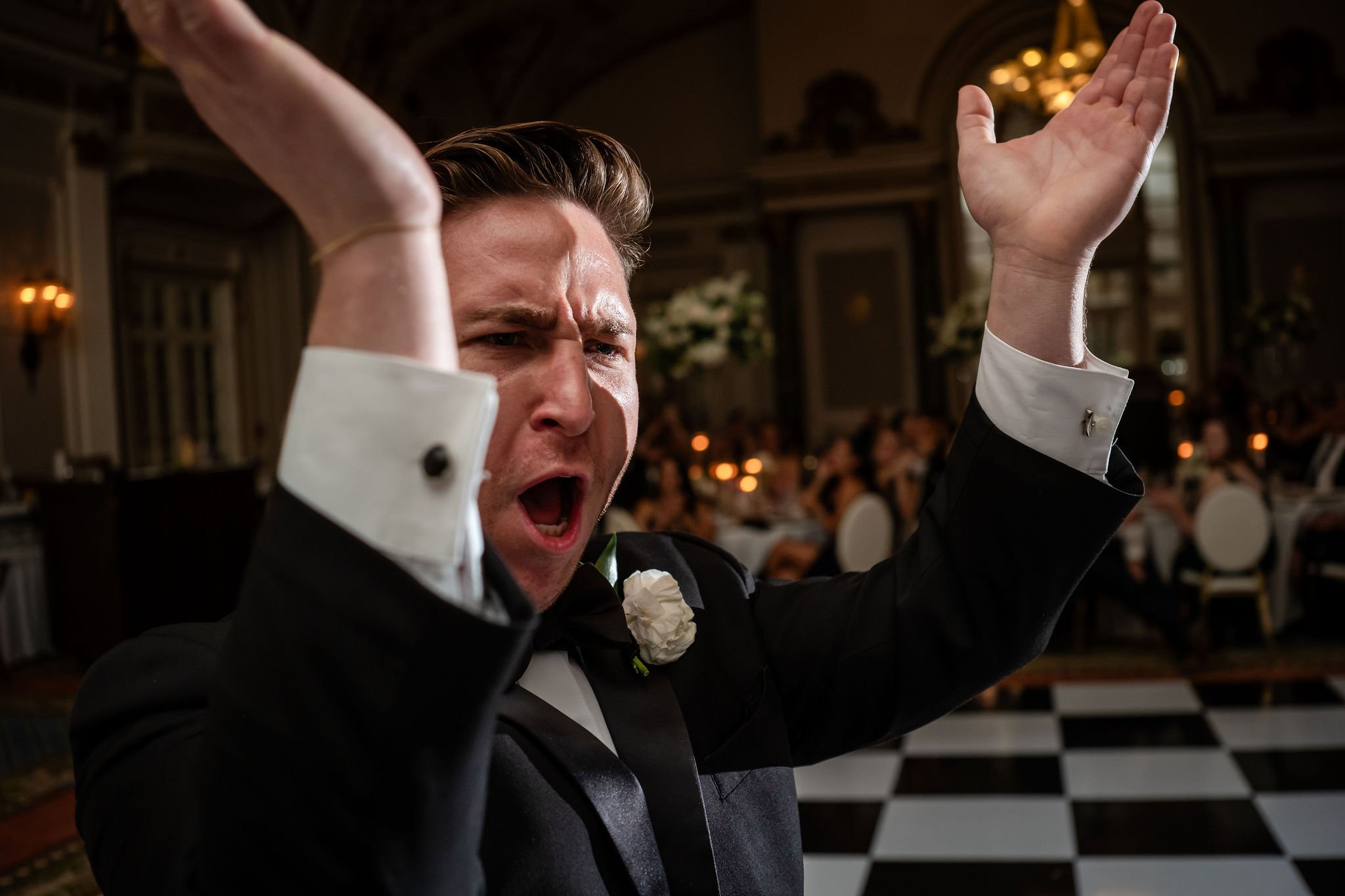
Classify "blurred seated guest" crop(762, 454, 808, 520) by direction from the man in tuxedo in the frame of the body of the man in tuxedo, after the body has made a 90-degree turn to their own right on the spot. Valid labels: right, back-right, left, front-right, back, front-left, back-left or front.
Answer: back-right

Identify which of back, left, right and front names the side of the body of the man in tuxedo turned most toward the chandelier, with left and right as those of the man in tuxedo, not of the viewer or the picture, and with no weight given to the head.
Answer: left

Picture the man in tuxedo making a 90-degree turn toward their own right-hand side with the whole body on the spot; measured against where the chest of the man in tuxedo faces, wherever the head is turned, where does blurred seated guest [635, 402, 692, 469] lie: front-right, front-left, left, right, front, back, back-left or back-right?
back-right

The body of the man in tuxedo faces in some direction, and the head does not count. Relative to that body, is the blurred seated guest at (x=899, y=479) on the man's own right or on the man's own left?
on the man's own left

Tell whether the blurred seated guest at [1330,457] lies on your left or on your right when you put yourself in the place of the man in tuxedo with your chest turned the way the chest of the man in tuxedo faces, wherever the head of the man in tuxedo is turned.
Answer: on your left

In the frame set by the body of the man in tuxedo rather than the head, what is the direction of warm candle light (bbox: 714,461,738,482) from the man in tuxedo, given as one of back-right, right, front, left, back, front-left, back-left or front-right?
back-left

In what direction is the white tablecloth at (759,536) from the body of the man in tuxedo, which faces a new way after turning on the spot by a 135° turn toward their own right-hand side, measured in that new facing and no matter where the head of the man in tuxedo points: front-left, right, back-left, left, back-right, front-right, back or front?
right

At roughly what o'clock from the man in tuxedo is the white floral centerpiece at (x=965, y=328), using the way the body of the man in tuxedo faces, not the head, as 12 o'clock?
The white floral centerpiece is roughly at 8 o'clock from the man in tuxedo.

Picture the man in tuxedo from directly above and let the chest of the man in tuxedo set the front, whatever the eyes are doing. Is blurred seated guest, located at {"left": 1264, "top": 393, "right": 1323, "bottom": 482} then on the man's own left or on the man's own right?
on the man's own left

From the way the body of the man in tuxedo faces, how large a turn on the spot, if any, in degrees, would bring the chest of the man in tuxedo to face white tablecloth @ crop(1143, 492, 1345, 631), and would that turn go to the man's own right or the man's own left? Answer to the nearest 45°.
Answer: approximately 90° to the man's own left

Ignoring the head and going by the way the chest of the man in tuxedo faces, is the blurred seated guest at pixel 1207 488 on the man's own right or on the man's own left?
on the man's own left

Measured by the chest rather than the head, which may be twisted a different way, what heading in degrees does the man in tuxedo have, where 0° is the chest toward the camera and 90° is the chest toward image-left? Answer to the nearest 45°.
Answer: approximately 315°

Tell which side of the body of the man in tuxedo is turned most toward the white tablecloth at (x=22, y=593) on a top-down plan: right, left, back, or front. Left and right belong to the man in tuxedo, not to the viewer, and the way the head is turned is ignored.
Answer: back

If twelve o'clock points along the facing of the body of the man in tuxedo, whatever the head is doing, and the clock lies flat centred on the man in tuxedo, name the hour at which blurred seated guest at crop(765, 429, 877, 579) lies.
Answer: The blurred seated guest is roughly at 8 o'clock from the man in tuxedo.
